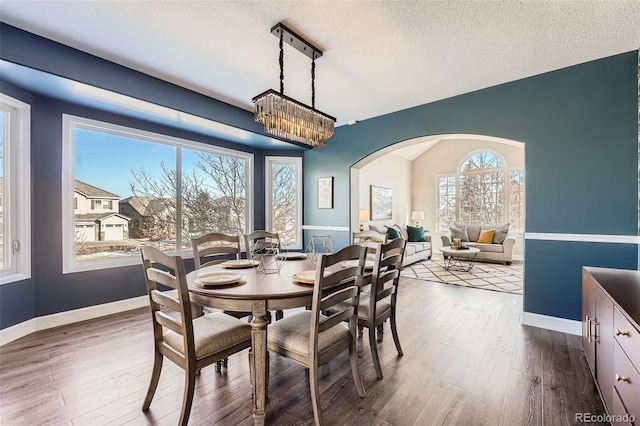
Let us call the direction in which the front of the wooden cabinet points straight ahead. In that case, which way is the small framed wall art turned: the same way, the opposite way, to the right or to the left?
to the left

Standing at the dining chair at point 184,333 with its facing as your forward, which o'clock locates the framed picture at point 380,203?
The framed picture is roughly at 12 o'clock from the dining chair.

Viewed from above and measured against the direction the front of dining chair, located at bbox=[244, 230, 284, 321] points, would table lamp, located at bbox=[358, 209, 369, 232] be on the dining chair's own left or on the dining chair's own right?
on the dining chair's own left

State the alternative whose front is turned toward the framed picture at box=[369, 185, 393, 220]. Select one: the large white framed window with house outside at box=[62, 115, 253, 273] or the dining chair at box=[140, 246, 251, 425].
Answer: the dining chair

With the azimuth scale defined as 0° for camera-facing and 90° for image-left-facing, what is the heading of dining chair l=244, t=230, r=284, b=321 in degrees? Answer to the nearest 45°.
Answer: approximately 315°

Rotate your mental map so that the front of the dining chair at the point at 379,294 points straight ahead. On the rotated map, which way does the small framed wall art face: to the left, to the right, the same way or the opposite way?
to the left

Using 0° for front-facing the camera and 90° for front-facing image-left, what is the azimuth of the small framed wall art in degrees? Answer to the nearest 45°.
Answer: approximately 45°

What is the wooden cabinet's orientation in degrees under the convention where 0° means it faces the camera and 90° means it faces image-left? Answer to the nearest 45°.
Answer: approximately 90°

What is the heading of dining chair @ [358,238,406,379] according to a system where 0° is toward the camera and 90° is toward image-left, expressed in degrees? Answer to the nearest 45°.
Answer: approximately 135°
